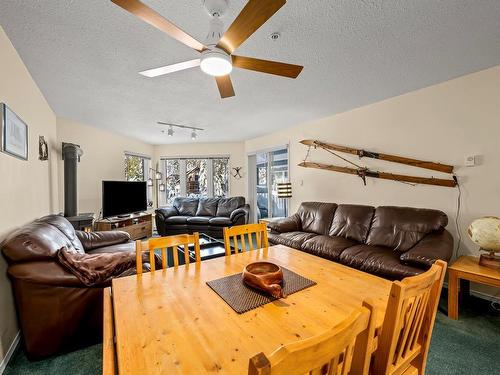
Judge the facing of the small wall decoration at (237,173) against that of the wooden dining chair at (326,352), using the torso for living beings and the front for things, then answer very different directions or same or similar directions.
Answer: very different directions

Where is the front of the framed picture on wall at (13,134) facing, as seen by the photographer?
facing the viewer and to the right of the viewer

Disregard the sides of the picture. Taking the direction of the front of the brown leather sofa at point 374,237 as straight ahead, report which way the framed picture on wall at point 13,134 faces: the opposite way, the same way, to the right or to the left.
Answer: the opposite way

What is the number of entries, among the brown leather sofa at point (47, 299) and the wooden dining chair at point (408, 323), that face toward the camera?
0

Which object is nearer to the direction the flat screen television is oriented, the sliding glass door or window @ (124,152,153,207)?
the sliding glass door

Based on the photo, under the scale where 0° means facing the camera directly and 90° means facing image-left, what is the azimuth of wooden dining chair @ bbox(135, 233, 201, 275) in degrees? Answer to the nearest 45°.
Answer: approximately 315°

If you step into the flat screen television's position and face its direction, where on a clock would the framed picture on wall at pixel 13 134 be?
The framed picture on wall is roughly at 2 o'clock from the flat screen television.

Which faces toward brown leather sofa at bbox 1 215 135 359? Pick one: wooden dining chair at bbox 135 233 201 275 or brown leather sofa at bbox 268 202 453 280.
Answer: brown leather sofa at bbox 268 202 453 280

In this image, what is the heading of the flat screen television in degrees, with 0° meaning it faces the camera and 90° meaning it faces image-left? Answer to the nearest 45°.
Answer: approximately 315°

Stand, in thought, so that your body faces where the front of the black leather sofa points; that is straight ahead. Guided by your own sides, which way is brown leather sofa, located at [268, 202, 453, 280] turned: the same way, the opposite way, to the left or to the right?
to the right

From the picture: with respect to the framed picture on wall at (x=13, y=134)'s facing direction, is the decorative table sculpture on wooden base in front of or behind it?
in front

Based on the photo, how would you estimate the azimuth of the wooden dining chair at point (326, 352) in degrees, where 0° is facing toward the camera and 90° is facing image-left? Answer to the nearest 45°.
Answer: approximately 135°

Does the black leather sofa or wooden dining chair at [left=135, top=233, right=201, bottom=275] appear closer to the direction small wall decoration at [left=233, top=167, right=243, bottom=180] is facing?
the wooden dining chair

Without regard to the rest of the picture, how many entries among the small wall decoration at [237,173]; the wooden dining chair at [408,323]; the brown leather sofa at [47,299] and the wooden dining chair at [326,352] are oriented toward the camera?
1

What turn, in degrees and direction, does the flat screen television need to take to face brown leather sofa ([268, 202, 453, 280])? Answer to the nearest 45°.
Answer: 0° — it already faces it

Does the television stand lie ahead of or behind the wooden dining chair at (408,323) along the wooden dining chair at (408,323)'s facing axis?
ahead

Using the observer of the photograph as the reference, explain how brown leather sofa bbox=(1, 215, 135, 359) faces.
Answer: facing to the right of the viewer
